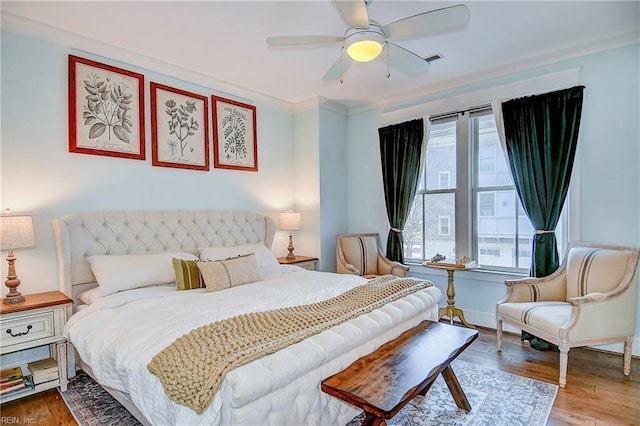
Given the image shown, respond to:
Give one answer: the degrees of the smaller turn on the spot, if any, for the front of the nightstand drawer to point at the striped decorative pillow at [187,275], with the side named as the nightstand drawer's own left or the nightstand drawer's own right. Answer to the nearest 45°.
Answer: approximately 45° to the nightstand drawer's own left

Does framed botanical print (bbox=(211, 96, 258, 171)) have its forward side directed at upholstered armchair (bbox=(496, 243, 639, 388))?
yes

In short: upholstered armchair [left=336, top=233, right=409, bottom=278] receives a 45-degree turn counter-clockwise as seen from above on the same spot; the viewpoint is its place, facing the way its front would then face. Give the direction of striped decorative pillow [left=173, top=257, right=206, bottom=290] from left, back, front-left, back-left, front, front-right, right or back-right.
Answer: back-right

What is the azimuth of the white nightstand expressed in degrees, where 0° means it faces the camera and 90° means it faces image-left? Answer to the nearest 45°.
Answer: approximately 315°
